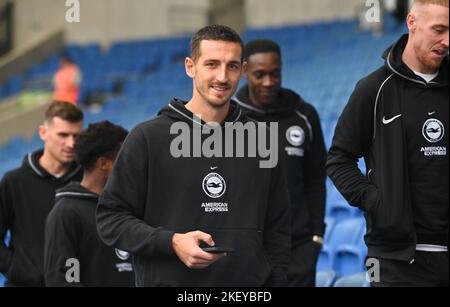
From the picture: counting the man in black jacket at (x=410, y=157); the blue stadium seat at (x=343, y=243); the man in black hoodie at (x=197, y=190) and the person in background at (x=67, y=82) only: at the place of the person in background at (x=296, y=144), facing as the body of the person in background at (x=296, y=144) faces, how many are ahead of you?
2

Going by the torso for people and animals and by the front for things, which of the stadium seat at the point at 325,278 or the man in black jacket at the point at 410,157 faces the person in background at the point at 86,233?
the stadium seat

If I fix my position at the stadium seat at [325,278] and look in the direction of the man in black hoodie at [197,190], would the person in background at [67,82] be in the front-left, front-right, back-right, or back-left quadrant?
back-right

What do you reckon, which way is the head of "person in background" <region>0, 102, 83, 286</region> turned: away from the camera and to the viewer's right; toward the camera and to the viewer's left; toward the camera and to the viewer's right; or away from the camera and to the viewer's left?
toward the camera and to the viewer's right

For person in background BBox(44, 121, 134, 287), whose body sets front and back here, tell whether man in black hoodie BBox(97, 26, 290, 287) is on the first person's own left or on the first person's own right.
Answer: on the first person's own right

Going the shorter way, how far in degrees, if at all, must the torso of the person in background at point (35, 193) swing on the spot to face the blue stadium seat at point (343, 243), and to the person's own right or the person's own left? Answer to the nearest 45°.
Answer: approximately 45° to the person's own left

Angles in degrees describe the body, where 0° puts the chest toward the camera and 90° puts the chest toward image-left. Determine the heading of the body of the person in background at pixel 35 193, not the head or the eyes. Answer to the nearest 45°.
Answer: approximately 315°

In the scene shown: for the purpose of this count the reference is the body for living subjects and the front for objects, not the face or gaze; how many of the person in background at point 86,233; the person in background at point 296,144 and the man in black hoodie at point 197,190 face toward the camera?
2

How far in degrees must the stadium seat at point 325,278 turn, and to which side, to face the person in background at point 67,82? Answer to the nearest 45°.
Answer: approximately 90° to its right
